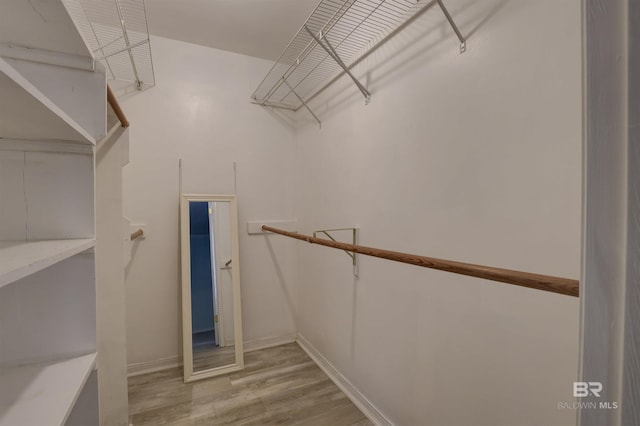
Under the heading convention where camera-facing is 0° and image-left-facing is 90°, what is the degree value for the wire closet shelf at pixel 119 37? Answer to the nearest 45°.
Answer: approximately 270°

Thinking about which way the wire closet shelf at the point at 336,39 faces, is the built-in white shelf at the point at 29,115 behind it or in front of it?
in front

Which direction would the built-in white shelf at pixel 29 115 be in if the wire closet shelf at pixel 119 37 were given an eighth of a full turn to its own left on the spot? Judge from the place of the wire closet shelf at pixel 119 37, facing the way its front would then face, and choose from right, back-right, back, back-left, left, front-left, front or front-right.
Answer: back-right

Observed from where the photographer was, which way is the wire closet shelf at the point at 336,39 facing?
facing the viewer and to the left of the viewer

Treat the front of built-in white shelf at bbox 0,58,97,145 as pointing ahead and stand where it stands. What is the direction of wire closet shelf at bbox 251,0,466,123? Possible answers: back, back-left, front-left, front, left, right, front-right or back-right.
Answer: front

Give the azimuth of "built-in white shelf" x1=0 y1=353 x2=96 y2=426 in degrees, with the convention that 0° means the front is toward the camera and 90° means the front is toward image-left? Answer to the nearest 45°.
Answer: approximately 270°

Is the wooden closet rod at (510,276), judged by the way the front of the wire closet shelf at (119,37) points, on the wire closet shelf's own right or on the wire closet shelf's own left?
on the wire closet shelf's own right

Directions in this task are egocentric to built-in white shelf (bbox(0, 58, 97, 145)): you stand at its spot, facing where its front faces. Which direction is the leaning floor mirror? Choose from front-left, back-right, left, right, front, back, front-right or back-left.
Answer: front-left

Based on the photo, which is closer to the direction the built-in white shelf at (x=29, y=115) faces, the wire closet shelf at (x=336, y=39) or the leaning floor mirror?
the wire closet shelf

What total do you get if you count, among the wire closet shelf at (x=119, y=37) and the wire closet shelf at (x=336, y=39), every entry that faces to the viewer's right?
1

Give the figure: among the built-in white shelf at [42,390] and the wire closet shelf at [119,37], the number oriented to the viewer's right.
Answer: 2

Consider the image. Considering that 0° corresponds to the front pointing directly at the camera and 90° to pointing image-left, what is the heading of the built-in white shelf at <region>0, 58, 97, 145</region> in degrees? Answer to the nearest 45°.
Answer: approximately 270°
